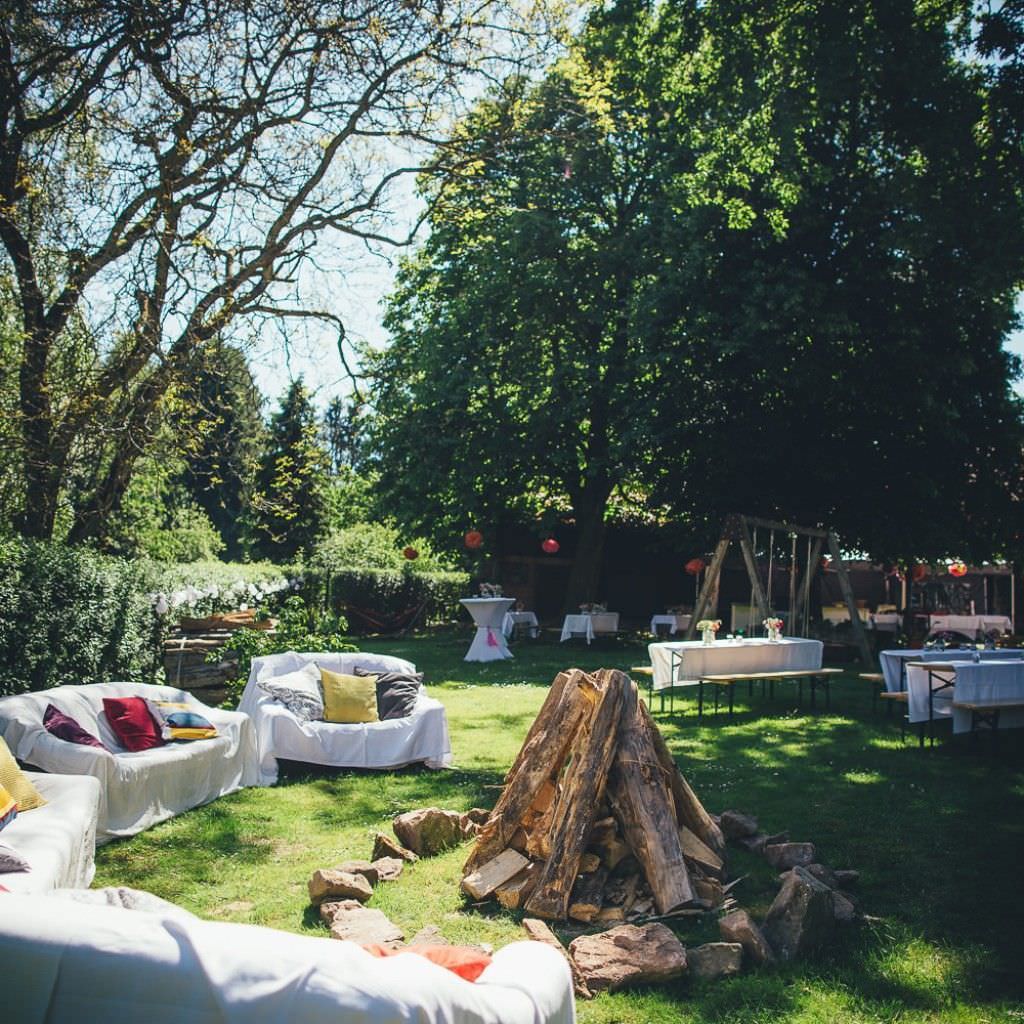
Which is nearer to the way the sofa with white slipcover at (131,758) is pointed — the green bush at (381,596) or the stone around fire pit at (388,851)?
the stone around fire pit

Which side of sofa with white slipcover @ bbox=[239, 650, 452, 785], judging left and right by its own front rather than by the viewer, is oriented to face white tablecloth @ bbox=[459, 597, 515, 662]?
back

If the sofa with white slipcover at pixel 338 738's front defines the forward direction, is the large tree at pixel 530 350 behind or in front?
behind

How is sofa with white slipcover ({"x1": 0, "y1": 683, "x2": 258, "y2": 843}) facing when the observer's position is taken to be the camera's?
facing the viewer and to the right of the viewer

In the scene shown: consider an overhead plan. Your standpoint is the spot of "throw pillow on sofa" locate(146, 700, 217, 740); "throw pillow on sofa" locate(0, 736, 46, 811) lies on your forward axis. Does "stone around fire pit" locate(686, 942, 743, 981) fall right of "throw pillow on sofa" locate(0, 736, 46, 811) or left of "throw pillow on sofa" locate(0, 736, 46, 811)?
left

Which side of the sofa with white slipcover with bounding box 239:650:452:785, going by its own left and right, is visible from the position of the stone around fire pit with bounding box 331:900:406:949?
front

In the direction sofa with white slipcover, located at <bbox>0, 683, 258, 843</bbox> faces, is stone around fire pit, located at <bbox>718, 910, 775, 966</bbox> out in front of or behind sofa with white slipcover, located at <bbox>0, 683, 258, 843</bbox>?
in front

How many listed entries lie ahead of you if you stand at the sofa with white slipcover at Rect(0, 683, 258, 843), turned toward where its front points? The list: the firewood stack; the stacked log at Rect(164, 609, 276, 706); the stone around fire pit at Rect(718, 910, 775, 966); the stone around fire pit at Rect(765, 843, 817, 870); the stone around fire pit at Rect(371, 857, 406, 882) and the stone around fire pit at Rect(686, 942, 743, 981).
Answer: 5

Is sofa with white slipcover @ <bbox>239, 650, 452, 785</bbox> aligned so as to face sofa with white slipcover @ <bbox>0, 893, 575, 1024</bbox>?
yes

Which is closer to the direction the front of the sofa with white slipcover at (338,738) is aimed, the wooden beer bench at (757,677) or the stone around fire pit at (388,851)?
the stone around fire pit

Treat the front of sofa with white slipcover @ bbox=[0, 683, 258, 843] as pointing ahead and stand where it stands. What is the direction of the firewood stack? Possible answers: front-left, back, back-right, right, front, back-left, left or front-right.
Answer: front

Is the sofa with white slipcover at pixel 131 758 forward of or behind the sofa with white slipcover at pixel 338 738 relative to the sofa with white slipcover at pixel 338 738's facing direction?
forward

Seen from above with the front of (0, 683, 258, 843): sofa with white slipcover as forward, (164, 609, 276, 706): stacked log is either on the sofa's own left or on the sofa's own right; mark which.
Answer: on the sofa's own left

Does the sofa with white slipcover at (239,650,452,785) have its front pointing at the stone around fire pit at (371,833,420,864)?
yes

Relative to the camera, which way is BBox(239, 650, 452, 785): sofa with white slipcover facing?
toward the camera

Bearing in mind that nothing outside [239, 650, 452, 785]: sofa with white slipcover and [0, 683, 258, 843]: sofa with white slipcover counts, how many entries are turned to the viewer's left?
0

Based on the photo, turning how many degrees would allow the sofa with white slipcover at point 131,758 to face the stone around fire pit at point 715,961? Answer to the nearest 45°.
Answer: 0° — it already faces it
